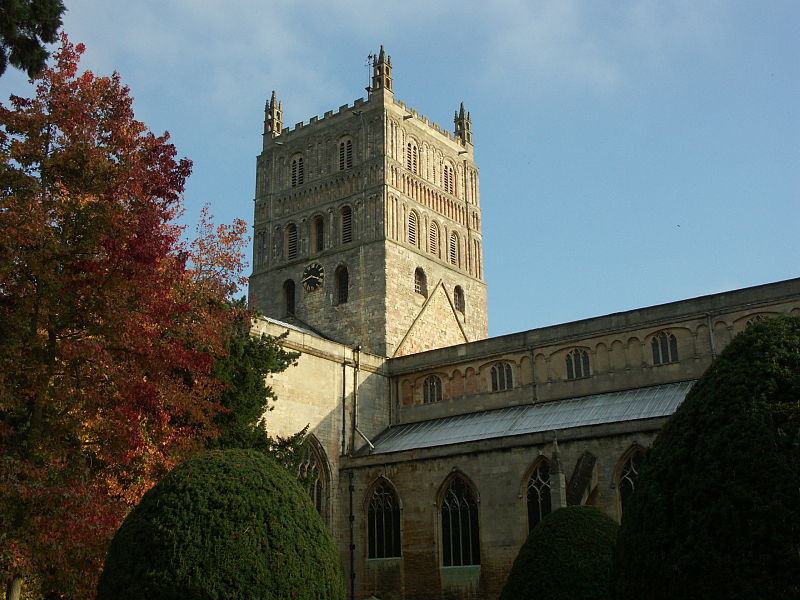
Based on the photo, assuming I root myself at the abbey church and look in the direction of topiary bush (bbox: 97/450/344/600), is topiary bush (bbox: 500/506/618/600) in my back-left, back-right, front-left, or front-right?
front-left

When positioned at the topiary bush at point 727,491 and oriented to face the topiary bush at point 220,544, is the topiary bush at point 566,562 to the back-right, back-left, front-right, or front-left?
front-right
